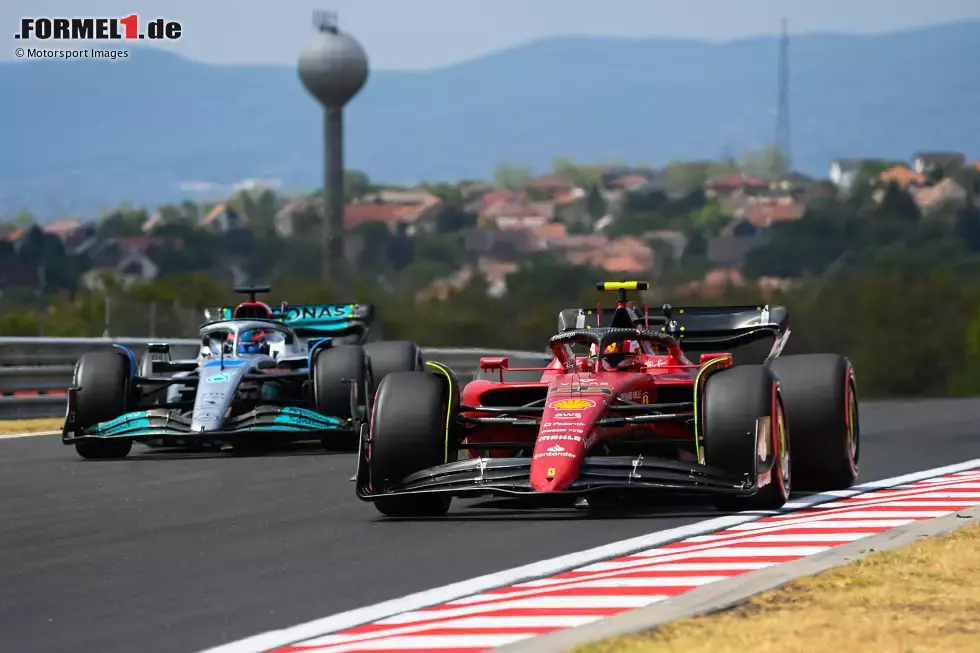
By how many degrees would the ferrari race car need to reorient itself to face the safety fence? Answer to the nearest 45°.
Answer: approximately 135° to its right

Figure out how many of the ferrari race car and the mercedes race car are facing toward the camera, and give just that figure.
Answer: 2

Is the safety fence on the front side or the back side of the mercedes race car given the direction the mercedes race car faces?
on the back side

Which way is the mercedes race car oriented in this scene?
toward the camera

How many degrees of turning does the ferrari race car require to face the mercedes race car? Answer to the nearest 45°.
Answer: approximately 135° to its right

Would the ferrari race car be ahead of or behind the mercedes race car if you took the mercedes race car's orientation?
ahead

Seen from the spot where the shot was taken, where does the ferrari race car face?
facing the viewer

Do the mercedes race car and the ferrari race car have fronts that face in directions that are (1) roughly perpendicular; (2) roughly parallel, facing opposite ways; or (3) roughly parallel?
roughly parallel
